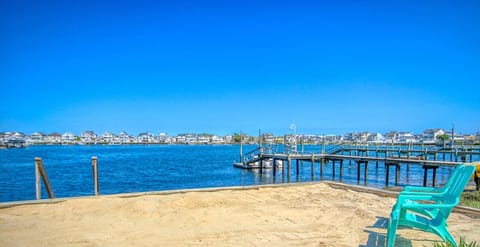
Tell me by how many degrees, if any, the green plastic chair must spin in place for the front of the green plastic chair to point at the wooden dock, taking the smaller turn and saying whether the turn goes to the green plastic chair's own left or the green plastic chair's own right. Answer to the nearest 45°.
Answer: approximately 90° to the green plastic chair's own right

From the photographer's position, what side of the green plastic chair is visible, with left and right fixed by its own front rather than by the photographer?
left
